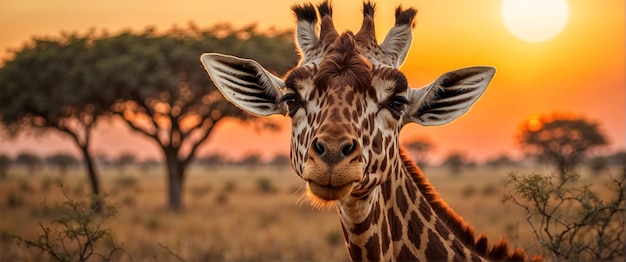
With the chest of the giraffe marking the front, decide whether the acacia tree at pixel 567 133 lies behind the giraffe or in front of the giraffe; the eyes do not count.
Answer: behind

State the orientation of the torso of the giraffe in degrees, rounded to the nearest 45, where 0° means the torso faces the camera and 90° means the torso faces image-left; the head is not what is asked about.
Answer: approximately 45°

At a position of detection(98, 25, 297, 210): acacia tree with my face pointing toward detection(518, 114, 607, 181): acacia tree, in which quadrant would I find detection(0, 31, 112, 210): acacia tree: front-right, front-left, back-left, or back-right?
back-left

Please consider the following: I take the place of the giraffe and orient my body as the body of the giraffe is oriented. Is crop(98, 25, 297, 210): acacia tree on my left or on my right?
on my right
